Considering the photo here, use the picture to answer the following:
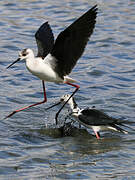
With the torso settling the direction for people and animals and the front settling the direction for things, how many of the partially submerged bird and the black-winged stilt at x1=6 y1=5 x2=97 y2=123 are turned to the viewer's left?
2

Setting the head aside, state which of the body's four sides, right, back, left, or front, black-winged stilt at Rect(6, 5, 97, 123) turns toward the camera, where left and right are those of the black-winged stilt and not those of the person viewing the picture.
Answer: left

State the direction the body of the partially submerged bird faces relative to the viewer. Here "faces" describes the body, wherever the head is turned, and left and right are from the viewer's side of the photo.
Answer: facing to the left of the viewer
